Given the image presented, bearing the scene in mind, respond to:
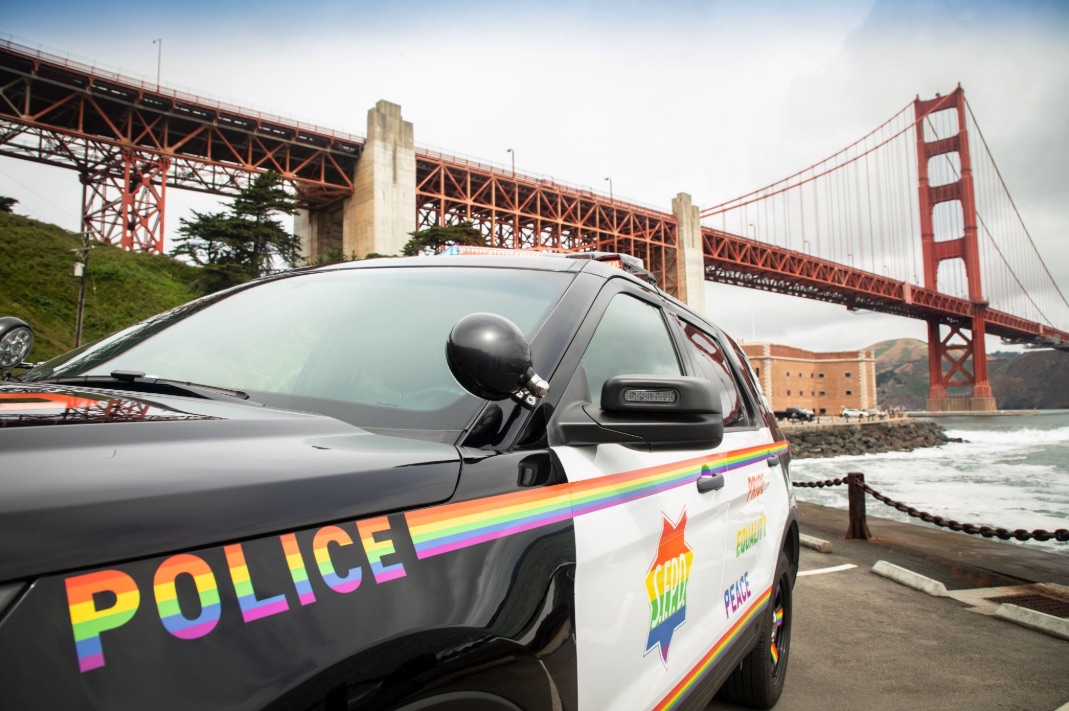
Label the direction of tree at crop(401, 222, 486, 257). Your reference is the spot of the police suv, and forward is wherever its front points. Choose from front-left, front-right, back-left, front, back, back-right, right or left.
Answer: back-right

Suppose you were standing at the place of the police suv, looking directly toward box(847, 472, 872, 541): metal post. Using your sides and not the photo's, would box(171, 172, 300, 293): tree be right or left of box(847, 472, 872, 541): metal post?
left

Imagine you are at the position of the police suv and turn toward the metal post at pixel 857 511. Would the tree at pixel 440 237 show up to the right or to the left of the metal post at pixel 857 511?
left

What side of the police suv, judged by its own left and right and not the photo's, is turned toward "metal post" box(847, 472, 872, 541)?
back

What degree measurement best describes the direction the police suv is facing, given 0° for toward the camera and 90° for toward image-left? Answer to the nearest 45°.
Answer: approximately 45°

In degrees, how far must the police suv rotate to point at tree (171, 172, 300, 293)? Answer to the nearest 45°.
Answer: approximately 135° to its right
